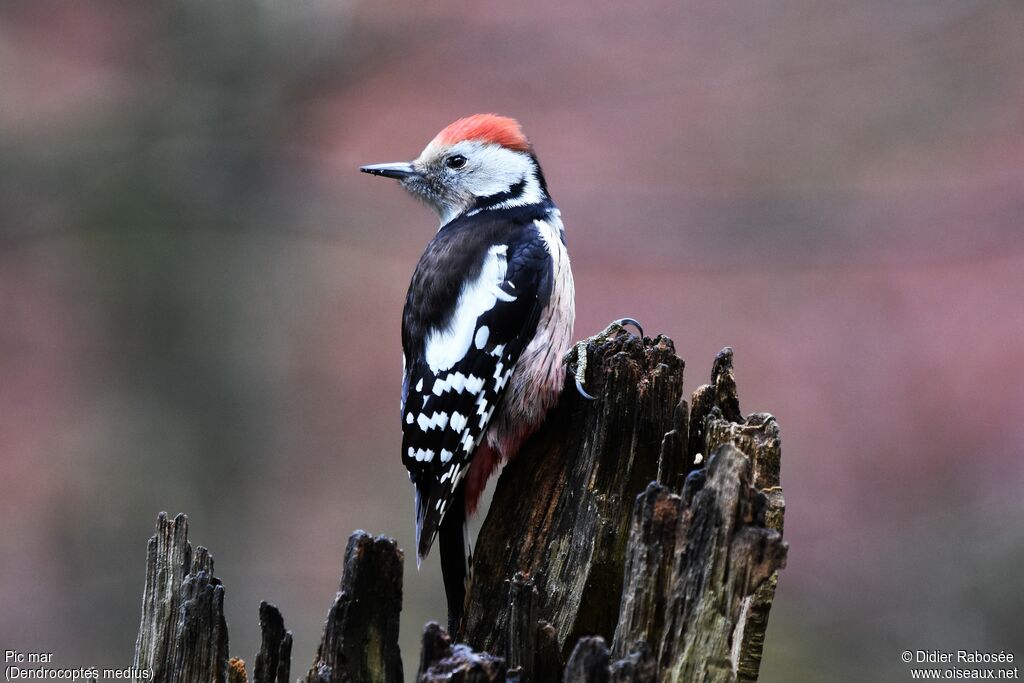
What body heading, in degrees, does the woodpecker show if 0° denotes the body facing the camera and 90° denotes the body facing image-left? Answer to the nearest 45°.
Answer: approximately 225°

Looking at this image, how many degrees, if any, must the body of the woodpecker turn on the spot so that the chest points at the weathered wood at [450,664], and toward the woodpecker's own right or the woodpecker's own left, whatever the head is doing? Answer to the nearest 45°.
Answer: approximately 135° to the woodpecker's own right

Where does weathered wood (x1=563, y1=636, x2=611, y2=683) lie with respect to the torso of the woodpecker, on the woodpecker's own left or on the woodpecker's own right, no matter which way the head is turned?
on the woodpecker's own right

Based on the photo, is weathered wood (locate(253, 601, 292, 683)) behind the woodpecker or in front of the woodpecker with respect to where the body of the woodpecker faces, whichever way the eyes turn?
behind

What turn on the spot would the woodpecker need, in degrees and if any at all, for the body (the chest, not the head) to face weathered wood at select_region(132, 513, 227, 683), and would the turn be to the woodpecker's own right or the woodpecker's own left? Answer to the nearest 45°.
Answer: approximately 180°
